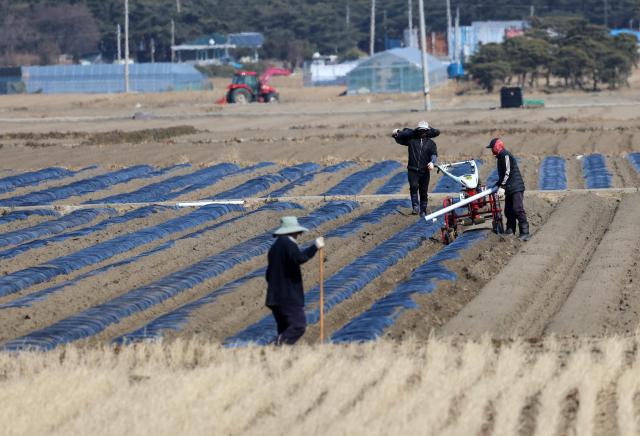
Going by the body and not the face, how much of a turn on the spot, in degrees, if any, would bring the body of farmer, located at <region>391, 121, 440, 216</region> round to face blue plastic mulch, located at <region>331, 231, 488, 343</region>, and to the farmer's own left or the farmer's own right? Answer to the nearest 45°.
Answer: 0° — they already face it

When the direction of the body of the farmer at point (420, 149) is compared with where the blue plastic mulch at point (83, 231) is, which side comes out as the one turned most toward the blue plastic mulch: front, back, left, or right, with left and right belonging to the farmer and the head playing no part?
right

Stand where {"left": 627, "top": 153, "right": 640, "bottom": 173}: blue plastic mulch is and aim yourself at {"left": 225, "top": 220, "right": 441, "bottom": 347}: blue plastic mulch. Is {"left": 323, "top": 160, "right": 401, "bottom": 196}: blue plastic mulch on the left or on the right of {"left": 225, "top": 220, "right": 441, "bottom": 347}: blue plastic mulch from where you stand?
right

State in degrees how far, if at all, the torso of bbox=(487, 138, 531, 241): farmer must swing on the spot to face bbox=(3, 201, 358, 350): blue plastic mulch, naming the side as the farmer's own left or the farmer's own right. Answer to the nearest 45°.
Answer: approximately 45° to the farmer's own left

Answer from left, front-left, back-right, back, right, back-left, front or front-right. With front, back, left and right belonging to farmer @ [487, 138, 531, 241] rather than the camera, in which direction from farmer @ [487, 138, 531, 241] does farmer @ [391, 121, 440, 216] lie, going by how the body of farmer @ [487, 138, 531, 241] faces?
front-right

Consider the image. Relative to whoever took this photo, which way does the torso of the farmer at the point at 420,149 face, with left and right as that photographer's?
facing the viewer

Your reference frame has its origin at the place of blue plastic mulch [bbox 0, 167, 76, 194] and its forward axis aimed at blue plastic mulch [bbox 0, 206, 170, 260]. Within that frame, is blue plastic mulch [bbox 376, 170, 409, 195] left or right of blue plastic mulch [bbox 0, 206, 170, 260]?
left

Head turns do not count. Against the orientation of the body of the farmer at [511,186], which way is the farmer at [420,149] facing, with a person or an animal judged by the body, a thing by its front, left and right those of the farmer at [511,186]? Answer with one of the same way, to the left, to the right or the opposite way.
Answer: to the left

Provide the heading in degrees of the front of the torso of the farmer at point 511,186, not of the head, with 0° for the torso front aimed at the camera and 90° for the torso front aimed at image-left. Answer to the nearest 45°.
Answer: approximately 90°

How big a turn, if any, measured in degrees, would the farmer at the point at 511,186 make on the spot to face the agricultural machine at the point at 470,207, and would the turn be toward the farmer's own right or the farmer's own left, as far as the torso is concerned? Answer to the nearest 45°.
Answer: approximately 45° to the farmer's own right

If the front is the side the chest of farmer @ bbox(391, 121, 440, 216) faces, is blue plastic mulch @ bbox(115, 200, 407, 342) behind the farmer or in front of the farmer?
in front

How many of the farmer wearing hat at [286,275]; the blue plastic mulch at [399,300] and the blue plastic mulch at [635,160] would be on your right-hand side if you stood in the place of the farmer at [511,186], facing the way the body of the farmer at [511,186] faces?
1

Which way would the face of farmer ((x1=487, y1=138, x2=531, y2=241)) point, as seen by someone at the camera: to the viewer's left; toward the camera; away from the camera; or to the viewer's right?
to the viewer's left

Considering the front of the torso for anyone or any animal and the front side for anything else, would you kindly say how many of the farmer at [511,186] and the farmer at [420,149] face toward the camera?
1

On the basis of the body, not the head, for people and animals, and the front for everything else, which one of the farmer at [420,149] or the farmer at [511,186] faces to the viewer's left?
the farmer at [511,186]
